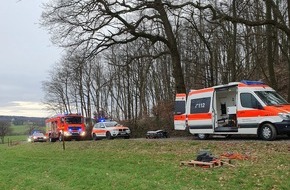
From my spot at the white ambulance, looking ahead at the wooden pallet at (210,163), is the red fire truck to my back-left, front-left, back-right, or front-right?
back-right

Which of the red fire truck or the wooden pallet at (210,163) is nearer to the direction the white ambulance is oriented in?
the wooden pallet

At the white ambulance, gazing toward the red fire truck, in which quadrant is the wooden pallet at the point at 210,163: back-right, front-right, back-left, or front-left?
back-left

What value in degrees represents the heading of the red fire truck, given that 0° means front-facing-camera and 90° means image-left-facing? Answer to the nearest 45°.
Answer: approximately 315°

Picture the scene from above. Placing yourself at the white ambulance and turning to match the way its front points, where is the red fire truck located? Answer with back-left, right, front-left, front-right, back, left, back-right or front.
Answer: back

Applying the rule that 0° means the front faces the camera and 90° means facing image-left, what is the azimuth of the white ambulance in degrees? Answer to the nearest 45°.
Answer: approximately 315°
